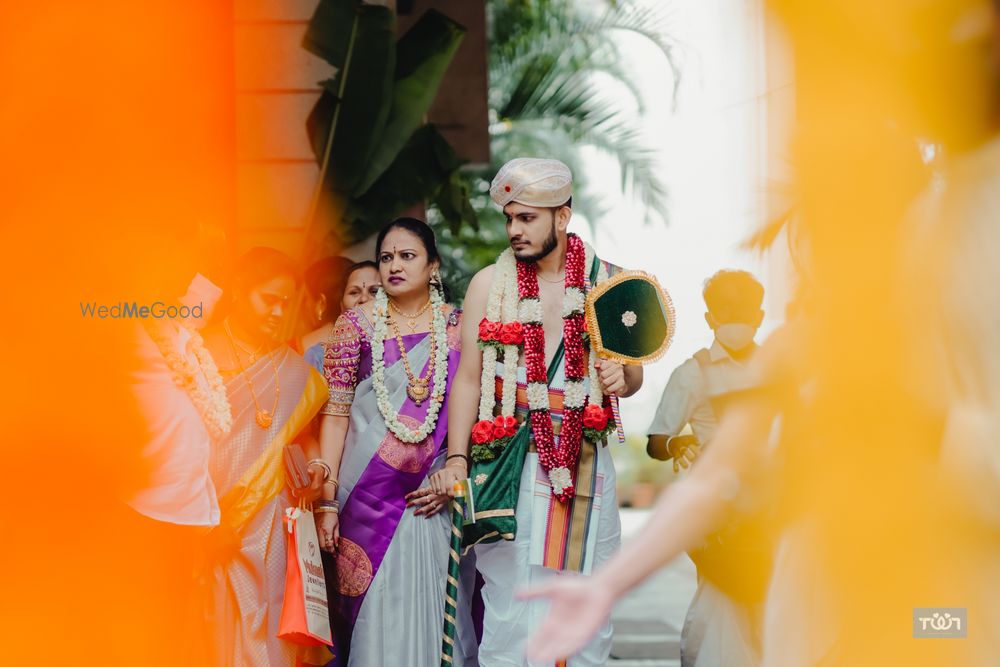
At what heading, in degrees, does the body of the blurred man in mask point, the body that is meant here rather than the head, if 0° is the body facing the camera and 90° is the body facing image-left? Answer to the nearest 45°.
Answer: approximately 0°

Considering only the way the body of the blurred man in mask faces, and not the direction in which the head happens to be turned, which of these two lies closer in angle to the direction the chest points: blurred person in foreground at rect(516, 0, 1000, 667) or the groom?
the blurred person in foreground

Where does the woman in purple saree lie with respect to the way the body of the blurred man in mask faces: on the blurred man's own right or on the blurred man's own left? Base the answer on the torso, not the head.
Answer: on the blurred man's own right

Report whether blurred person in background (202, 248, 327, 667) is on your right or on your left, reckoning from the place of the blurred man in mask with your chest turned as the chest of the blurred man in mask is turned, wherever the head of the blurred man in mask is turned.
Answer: on your right

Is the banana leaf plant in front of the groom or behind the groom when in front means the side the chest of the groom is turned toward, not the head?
behind

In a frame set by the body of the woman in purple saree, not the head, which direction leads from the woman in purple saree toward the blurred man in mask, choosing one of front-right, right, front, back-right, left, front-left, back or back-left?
left
